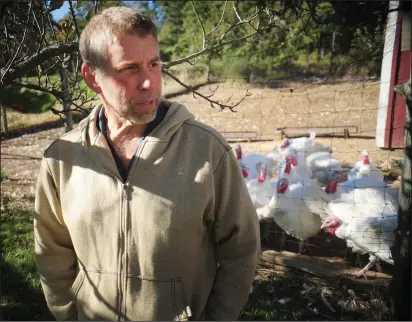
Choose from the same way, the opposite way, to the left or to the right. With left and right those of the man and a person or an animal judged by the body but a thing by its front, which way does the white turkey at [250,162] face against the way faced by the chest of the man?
to the right

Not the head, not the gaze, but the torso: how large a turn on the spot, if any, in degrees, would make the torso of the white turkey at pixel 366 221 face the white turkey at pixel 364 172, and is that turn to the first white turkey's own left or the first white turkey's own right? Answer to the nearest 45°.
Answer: approximately 135° to the first white turkey's own right

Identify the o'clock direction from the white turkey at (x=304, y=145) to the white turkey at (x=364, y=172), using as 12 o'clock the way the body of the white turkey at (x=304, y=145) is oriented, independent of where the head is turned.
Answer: the white turkey at (x=364, y=172) is roughly at 8 o'clock from the white turkey at (x=304, y=145).

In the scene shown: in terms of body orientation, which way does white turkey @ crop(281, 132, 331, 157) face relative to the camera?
to the viewer's left

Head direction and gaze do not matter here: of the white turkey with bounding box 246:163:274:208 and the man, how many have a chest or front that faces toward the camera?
2

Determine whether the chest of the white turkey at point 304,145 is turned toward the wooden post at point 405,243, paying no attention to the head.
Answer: no

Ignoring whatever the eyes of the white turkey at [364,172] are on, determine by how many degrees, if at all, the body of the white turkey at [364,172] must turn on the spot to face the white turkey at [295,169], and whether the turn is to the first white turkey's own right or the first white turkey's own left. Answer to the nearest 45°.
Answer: approximately 90° to the first white turkey's own right

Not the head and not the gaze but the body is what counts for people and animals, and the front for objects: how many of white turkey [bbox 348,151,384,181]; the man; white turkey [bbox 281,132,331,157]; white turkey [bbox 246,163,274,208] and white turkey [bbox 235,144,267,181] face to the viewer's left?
2

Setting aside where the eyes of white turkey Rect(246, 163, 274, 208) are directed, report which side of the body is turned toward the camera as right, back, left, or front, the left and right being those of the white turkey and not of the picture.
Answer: front

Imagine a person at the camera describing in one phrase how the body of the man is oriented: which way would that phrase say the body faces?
toward the camera

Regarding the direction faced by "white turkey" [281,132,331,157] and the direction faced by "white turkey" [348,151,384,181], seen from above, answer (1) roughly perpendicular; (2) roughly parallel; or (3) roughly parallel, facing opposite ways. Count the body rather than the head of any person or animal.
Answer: roughly perpendicular

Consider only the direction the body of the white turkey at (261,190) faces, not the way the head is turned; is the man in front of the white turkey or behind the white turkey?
in front

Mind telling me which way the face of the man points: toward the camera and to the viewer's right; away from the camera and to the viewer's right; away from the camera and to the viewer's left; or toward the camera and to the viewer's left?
toward the camera and to the viewer's right

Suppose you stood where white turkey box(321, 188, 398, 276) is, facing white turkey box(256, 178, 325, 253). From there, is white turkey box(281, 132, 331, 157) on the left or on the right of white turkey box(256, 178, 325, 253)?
right

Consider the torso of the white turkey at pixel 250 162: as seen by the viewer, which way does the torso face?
to the viewer's left
